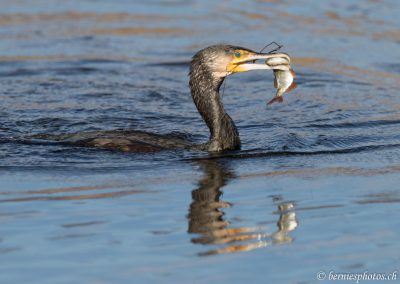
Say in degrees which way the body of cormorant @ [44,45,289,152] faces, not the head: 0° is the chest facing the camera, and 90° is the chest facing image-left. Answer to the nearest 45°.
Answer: approximately 270°
